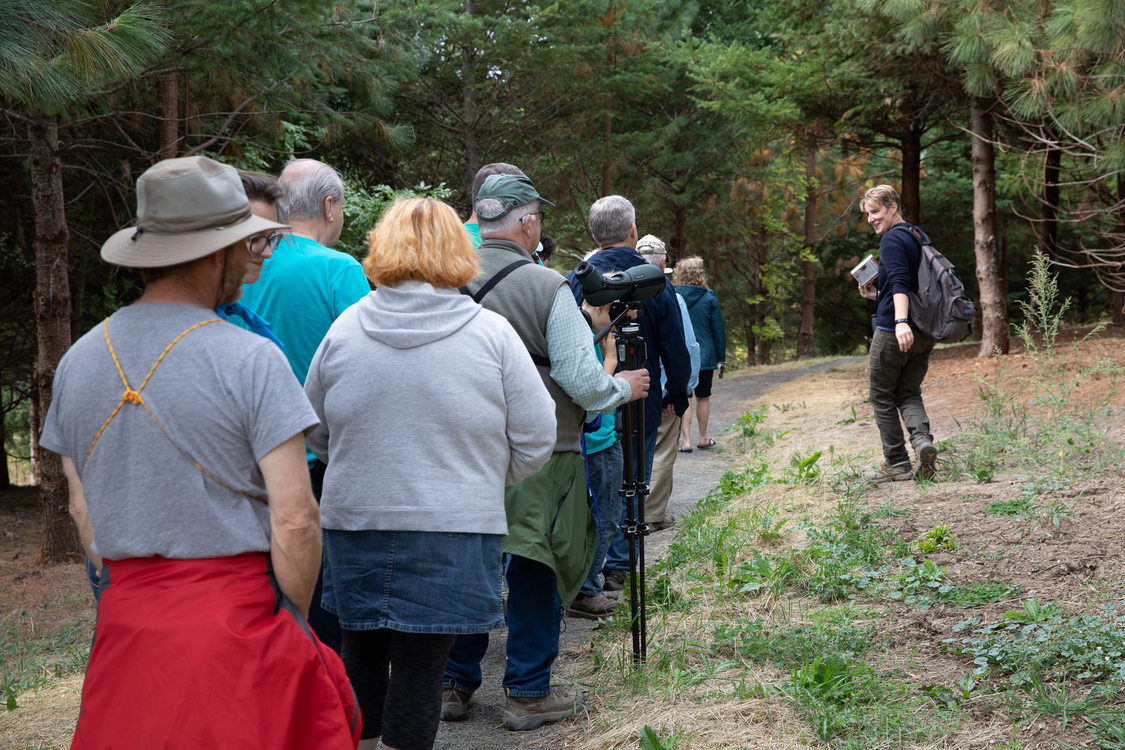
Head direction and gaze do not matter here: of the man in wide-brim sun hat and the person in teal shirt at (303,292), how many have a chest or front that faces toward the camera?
0

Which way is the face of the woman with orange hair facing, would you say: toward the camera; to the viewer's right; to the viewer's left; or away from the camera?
away from the camera

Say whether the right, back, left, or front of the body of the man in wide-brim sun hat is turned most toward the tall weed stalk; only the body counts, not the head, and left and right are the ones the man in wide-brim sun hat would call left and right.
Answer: front

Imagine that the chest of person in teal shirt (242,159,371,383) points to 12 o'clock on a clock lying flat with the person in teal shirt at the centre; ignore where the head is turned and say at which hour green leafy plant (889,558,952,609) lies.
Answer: The green leafy plant is roughly at 1 o'clock from the person in teal shirt.

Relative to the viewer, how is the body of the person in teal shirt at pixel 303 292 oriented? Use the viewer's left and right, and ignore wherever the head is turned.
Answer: facing away from the viewer and to the right of the viewer

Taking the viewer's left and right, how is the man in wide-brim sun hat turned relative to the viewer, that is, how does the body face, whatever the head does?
facing away from the viewer and to the right of the viewer

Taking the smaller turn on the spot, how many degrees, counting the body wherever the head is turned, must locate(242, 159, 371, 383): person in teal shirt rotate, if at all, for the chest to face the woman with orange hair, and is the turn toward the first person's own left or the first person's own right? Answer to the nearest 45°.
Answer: approximately 135° to the first person's own right

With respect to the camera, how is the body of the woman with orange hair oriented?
away from the camera

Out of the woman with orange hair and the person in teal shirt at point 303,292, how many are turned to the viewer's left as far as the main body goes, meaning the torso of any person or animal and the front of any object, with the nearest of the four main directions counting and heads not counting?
0

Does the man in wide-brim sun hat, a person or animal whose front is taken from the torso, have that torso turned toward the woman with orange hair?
yes
